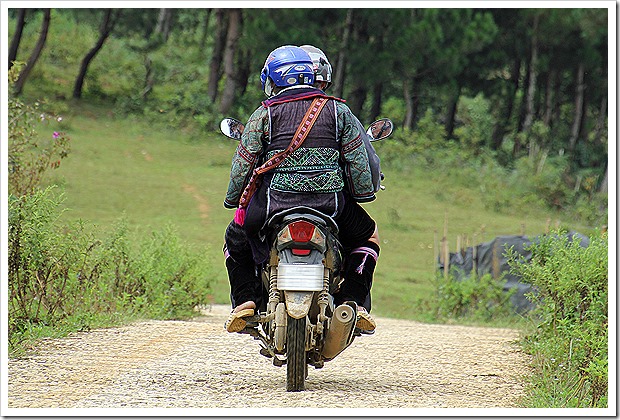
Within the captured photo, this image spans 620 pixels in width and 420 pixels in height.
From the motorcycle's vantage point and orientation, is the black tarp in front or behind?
in front

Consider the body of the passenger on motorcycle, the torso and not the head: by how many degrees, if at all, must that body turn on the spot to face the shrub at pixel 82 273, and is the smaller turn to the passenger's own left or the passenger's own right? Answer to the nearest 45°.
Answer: approximately 45° to the passenger's own left

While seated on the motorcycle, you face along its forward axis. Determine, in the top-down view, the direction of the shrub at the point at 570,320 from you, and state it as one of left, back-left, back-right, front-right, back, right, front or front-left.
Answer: front-right

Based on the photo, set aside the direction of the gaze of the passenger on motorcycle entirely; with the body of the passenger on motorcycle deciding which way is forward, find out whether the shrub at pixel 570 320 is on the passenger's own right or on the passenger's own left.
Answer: on the passenger's own right

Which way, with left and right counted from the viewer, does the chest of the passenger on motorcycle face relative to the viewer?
facing away from the viewer

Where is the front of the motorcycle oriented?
away from the camera

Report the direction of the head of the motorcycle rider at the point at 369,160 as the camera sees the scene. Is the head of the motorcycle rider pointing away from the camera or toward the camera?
away from the camera
